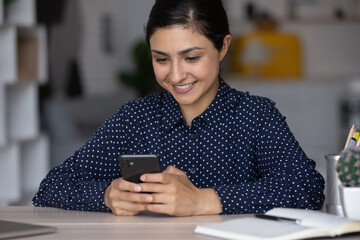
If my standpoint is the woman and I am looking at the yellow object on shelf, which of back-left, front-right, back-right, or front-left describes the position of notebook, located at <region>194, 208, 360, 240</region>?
back-right

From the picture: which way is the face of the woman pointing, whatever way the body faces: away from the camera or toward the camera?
toward the camera

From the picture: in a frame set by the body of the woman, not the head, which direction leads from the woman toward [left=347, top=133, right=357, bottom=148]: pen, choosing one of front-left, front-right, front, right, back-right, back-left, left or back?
front-left

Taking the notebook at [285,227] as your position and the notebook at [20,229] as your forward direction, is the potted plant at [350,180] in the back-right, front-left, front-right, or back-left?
back-right

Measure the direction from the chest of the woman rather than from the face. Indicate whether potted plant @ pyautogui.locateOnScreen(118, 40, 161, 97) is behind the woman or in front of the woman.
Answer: behind

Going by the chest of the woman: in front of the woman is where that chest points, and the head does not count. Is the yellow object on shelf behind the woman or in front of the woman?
behind

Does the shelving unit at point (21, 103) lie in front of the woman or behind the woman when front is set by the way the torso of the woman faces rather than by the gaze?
behind

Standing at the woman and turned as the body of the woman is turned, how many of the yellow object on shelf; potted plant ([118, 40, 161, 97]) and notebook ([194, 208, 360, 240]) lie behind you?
2

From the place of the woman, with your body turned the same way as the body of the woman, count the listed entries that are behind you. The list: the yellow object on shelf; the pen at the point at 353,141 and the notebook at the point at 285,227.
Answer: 1

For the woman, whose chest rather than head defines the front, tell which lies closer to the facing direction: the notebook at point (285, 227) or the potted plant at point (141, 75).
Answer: the notebook

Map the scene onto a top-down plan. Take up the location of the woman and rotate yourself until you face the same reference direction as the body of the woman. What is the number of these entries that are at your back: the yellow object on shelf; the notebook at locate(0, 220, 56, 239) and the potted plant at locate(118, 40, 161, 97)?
2

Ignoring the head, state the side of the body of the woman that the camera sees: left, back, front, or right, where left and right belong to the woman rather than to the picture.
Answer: front

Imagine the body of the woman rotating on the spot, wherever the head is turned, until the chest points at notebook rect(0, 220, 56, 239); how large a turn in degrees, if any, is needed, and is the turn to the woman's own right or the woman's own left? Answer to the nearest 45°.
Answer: approximately 45° to the woman's own right
